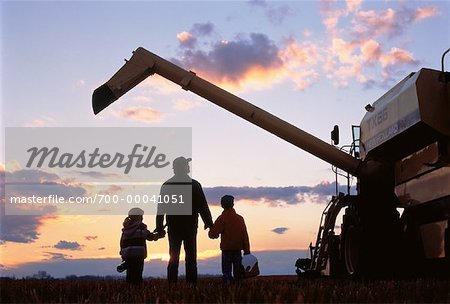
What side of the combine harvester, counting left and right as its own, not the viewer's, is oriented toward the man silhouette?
left

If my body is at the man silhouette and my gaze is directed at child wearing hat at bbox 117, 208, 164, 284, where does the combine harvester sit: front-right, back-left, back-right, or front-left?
back-right

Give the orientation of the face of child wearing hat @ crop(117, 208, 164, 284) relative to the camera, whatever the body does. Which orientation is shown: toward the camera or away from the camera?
away from the camera

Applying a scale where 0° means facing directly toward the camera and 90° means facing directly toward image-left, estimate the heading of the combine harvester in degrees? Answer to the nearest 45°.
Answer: approximately 135°

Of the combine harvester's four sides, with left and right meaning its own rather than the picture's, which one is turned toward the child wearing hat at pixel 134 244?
left
